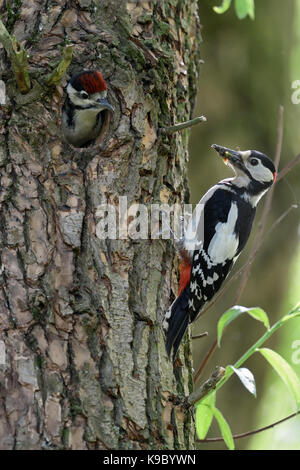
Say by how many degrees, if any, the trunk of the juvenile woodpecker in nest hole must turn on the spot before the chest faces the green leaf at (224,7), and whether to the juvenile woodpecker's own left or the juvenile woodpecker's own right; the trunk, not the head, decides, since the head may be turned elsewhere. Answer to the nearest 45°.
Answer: approximately 45° to the juvenile woodpecker's own left

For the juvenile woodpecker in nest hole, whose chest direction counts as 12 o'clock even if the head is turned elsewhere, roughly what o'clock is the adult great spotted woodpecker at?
The adult great spotted woodpecker is roughly at 9 o'clock from the juvenile woodpecker in nest hole.

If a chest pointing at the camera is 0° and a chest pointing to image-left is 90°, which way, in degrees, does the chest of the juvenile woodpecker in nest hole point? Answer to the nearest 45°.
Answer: approximately 315°
